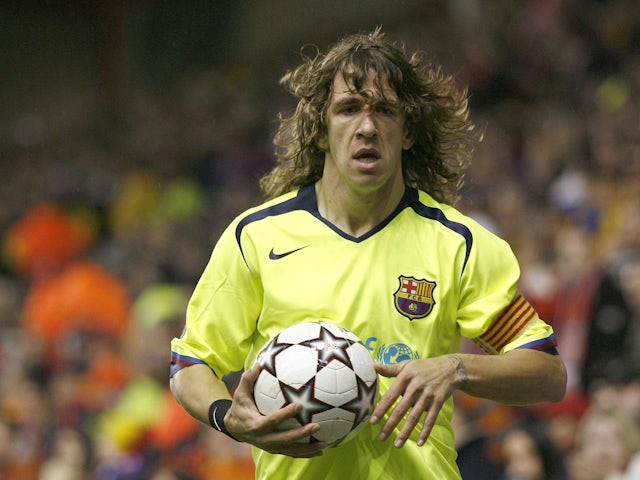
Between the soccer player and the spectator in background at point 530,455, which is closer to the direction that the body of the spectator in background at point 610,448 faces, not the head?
the soccer player

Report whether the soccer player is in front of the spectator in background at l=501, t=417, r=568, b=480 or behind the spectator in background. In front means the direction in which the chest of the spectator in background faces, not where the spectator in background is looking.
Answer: in front

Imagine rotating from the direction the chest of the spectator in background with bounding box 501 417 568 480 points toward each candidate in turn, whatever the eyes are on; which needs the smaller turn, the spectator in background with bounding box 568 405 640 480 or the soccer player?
the soccer player

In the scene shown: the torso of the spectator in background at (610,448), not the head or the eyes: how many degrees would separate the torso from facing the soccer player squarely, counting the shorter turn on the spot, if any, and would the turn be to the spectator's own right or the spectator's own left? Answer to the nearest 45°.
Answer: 0° — they already face them

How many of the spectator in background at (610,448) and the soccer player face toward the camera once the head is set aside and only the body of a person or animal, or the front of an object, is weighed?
2

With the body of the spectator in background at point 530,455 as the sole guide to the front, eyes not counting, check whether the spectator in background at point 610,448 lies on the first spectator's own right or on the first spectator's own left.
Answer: on the first spectator's own left

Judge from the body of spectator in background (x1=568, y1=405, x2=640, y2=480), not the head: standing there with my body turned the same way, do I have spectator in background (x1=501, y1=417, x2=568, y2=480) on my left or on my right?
on my right

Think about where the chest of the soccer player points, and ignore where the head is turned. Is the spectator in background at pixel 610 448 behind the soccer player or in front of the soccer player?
behind

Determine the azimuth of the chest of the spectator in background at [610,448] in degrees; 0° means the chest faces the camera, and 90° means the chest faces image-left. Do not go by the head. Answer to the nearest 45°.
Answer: approximately 0°

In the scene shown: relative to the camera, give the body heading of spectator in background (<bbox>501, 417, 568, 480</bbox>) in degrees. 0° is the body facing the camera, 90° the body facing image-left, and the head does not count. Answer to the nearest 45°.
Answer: approximately 45°
